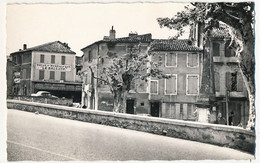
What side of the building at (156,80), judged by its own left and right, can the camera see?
front

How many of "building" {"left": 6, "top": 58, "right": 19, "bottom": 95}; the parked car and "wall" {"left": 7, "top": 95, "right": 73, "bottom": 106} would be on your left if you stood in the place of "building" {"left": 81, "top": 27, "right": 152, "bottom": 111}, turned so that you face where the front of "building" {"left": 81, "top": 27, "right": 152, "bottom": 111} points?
0

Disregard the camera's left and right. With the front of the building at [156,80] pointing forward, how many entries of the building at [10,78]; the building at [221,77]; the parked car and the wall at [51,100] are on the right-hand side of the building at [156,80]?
3

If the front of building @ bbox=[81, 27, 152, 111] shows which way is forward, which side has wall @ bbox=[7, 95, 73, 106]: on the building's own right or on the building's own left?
on the building's own right

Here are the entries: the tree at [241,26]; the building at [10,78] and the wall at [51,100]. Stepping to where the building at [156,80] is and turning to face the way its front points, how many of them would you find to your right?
2

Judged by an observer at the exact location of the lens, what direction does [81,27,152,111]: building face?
facing the viewer and to the left of the viewer

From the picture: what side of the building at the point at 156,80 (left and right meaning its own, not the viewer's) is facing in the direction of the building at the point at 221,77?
left

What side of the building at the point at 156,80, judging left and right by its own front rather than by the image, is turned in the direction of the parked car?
right
